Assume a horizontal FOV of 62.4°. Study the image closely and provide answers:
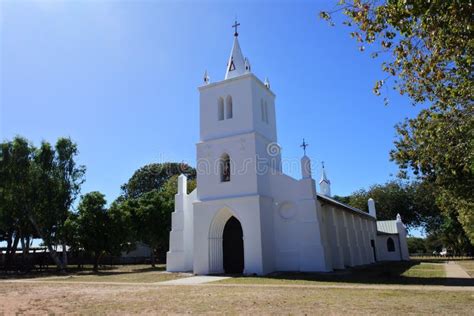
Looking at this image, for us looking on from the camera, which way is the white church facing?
facing the viewer and to the left of the viewer

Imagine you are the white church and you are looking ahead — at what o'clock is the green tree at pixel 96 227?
The green tree is roughly at 2 o'clock from the white church.

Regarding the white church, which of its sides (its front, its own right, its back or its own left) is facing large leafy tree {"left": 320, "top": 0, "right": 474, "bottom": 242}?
left

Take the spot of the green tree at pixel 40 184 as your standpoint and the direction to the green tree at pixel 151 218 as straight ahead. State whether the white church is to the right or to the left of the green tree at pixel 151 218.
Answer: right

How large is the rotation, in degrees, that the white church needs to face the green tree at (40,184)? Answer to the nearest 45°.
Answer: approximately 45° to its right

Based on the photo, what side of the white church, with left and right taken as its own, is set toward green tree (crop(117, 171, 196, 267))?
right
